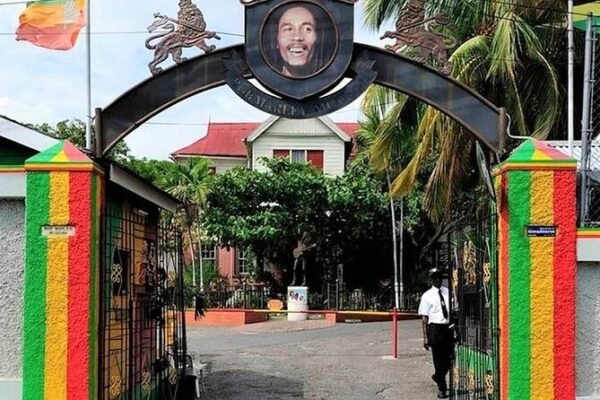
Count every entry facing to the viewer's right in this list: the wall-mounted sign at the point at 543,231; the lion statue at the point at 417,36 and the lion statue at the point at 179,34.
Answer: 1

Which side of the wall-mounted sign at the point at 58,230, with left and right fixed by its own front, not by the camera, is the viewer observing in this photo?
front

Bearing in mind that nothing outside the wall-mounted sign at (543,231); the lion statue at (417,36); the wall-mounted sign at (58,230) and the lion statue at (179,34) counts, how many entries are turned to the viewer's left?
1

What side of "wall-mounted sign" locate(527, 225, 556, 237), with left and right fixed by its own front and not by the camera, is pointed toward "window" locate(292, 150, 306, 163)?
back

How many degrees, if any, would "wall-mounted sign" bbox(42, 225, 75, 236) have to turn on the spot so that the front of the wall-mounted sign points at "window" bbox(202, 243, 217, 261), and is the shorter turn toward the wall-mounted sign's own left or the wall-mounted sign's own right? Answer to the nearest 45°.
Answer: approximately 180°

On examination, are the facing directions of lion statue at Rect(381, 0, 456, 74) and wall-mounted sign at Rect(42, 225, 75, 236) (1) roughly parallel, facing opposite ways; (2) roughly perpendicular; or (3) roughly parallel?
roughly perpendicular

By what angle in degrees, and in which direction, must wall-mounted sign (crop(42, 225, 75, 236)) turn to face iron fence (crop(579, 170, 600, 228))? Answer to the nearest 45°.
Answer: approximately 90° to its left

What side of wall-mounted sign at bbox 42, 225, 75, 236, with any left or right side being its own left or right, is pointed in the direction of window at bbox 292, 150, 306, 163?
back

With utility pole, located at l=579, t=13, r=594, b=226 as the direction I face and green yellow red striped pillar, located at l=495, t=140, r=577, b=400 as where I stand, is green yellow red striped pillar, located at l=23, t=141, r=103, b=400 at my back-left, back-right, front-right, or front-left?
back-left

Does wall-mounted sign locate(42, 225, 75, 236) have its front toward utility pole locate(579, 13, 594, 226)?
no

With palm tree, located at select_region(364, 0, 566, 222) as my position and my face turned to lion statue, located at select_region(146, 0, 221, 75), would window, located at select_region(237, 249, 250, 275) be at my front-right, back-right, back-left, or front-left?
back-right

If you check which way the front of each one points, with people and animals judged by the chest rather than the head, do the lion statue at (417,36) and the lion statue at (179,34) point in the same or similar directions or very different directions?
very different directions
